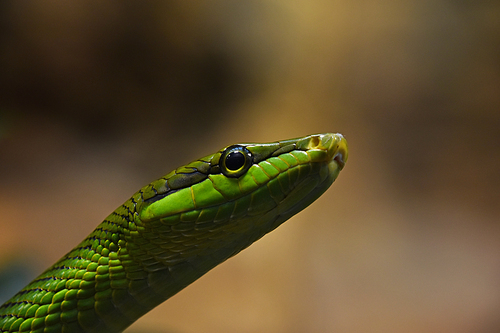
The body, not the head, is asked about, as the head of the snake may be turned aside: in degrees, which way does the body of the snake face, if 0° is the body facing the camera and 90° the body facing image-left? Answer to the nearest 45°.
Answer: approximately 270°
